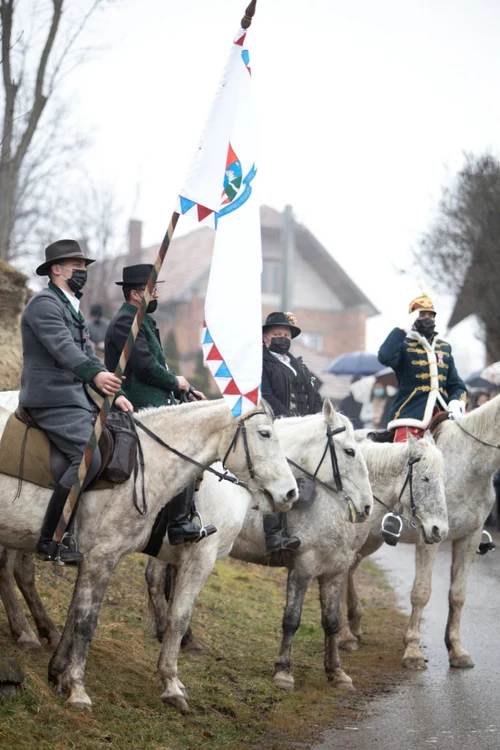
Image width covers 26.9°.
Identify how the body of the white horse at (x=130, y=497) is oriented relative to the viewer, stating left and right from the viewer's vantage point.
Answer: facing to the right of the viewer

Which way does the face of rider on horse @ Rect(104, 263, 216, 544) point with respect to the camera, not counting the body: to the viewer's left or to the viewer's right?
to the viewer's right

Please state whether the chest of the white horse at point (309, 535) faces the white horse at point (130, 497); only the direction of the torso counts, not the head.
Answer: no

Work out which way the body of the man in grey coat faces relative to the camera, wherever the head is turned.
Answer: to the viewer's right

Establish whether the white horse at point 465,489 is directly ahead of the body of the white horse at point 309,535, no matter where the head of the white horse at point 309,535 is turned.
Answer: no

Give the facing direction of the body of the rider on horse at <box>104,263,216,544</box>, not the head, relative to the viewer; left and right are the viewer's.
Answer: facing to the right of the viewer

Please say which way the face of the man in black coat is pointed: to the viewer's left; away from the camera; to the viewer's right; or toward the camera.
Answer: toward the camera

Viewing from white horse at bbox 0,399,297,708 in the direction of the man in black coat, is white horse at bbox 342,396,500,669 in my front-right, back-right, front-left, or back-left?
front-right

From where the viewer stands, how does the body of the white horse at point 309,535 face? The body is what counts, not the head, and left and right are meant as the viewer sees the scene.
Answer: facing the viewer and to the right of the viewer

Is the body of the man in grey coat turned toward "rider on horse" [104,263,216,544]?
no

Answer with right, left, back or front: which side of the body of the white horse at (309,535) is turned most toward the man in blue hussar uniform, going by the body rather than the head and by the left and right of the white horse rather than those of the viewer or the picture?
left
